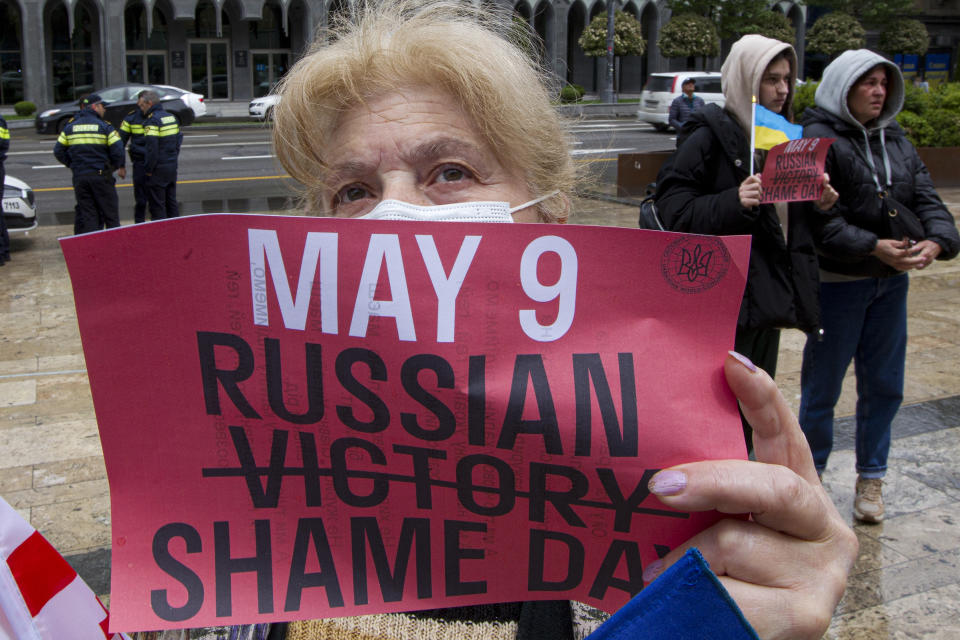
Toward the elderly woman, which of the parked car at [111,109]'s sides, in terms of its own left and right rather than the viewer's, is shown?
left

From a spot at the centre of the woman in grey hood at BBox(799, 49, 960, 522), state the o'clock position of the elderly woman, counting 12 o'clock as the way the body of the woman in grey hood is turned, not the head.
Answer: The elderly woman is roughly at 2 o'clock from the woman in grey hood.

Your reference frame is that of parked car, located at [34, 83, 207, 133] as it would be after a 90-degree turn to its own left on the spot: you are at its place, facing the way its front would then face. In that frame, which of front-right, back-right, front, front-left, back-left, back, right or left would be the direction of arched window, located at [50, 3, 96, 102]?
back

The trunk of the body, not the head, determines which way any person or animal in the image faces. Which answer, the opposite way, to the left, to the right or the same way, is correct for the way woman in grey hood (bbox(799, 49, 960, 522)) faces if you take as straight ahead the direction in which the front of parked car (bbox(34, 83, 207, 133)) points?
to the left

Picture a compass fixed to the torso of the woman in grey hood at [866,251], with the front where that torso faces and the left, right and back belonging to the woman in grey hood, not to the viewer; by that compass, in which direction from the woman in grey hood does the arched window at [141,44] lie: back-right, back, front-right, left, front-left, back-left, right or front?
back

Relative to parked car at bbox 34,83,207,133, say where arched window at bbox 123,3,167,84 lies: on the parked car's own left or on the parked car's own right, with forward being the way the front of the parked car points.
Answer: on the parked car's own right

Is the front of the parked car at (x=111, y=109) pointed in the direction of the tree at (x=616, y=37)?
no

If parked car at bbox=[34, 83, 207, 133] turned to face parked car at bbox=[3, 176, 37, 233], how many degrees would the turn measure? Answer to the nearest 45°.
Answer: approximately 90° to its left

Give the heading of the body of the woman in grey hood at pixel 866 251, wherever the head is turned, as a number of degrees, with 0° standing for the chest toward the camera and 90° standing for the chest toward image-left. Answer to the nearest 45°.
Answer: approximately 315°

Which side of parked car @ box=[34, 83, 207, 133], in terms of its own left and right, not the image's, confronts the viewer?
left

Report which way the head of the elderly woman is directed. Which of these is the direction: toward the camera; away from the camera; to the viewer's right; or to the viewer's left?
toward the camera

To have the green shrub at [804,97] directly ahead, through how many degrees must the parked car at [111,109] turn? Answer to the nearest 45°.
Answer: approximately 135° to its left

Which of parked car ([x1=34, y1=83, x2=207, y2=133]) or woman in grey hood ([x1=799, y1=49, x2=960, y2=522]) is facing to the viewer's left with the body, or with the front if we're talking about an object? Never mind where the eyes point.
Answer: the parked car

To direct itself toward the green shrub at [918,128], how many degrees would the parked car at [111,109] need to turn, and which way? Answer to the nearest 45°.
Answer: approximately 135° to its left

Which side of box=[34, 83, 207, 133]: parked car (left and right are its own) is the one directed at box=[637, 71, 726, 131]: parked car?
back
